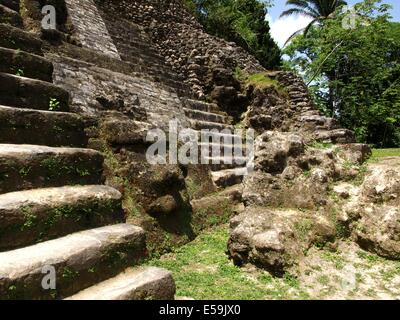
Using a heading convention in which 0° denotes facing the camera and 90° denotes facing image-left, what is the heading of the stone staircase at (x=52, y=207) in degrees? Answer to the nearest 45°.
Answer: approximately 315°

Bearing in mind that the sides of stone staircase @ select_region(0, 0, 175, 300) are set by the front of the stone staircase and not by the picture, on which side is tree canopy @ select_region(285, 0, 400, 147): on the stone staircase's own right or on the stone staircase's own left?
on the stone staircase's own left

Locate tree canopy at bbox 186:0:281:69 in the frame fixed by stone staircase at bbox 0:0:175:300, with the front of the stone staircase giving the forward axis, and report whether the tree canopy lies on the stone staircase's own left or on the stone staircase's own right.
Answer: on the stone staircase's own left
